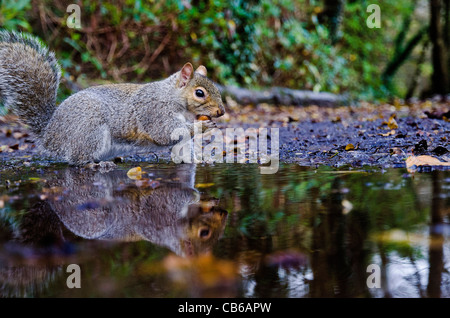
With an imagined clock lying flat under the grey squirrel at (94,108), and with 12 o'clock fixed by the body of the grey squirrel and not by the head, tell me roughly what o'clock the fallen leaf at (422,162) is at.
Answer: The fallen leaf is roughly at 1 o'clock from the grey squirrel.

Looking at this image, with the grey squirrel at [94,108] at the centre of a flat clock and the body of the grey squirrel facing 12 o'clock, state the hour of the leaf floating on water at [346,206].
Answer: The leaf floating on water is roughly at 2 o'clock from the grey squirrel.

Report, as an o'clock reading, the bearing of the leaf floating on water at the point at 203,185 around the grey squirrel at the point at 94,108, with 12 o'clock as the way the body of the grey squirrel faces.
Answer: The leaf floating on water is roughly at 2 o'clock from the grey squirrel.

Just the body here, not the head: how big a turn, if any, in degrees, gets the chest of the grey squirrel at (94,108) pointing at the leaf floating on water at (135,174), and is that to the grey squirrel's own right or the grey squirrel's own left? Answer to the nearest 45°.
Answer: approximately 45° to the grey squirrel's own right

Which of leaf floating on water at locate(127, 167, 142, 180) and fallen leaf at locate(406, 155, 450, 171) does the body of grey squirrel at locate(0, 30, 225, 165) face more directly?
the fallen leaf

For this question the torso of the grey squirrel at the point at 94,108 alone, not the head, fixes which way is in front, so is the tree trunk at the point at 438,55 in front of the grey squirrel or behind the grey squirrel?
in front

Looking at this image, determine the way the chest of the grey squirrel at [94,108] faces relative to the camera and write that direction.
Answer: to the viewer's right

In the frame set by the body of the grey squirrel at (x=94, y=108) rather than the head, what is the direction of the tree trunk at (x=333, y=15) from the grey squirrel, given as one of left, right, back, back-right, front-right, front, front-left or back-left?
front-left
